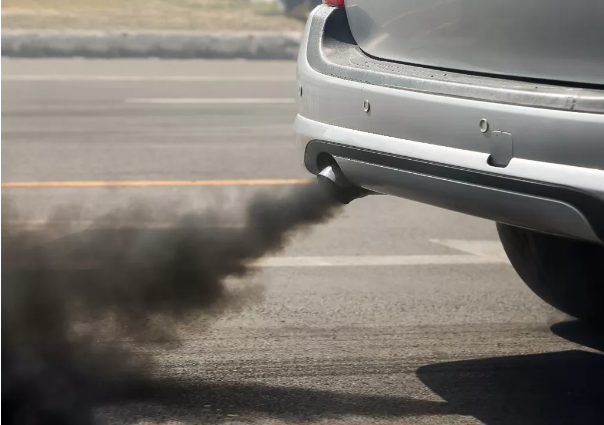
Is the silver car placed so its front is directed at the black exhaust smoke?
no

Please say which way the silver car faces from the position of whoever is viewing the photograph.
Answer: facing away from the viewer and to the right of the viewer

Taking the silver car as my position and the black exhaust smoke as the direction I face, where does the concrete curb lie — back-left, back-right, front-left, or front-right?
front-right

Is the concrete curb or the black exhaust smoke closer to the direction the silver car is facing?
the concrete curb

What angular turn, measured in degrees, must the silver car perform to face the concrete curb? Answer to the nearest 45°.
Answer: approximately 45° to its left
